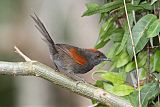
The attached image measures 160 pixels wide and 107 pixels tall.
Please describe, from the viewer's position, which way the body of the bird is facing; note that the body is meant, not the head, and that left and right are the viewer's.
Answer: facing to the right of the viewer
